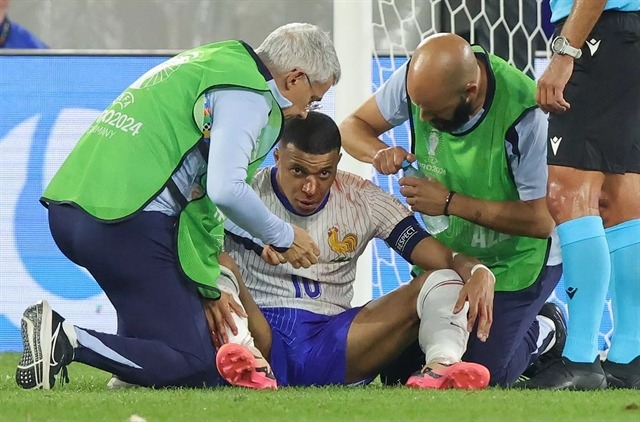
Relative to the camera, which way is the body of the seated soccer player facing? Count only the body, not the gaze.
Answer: toward the camera

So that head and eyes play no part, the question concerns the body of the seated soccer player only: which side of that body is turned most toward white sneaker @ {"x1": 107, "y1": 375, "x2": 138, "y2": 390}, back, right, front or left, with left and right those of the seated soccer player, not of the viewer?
right

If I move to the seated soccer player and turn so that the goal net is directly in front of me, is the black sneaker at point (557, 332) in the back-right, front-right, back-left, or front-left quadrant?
front-right

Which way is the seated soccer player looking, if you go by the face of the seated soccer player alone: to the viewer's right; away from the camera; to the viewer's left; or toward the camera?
toward the camera

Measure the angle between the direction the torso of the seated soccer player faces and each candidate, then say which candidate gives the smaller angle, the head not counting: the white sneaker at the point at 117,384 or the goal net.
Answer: the white sneaker

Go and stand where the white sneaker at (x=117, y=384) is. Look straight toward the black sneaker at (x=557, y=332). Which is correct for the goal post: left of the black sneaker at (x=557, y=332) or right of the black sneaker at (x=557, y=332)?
left

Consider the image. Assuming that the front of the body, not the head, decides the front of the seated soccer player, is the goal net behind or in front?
behind
